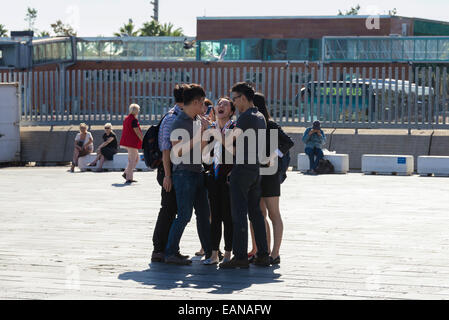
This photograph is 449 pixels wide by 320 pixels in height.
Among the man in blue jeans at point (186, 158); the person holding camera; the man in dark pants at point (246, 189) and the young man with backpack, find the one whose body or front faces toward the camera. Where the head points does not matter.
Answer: the person holding camera

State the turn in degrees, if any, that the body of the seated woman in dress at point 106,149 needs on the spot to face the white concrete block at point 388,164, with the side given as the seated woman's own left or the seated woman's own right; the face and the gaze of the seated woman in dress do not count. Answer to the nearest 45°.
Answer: approximately 135° to the seated woman's own left

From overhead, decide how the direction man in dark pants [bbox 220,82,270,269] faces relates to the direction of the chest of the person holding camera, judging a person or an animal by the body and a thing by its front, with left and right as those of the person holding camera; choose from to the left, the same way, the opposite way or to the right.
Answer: to the right

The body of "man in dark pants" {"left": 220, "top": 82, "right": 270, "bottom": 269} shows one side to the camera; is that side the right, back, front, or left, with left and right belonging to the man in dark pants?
left

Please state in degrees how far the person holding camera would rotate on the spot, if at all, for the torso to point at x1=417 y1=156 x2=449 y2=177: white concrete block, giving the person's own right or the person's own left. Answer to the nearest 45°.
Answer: approximately 90° to the person's own left

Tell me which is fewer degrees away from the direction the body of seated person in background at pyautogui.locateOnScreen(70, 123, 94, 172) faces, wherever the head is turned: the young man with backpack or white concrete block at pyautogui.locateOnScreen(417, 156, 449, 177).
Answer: the young man with backpack

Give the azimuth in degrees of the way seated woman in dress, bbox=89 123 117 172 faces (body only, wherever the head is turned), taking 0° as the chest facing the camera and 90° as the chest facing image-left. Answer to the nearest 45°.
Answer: approximately 45°

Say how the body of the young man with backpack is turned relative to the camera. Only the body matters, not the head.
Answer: to the viewer's right

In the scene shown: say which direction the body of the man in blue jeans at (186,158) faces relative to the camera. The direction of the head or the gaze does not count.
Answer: to the viewer's right

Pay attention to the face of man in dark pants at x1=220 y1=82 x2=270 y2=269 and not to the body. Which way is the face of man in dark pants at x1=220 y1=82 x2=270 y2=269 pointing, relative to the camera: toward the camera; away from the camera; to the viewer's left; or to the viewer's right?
to the viewer's left

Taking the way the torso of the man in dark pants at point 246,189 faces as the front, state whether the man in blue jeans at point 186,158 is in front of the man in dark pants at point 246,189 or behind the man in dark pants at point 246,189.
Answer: in front

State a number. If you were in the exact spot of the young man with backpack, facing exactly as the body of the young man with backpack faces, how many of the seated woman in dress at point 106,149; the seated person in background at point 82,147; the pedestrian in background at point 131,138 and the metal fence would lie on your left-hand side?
4

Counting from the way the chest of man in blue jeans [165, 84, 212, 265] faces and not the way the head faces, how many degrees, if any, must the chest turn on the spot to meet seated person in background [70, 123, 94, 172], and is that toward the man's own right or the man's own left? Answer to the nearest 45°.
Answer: approximately 90° to the man's own left
